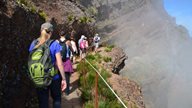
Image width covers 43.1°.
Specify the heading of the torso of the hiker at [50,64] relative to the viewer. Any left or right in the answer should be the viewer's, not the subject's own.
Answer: facing away from the viewer and to the right of the viewer

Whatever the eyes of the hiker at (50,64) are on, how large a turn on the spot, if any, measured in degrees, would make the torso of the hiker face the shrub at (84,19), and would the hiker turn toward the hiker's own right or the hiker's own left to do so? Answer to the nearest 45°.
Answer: approximately 45° to the hiker's own left
